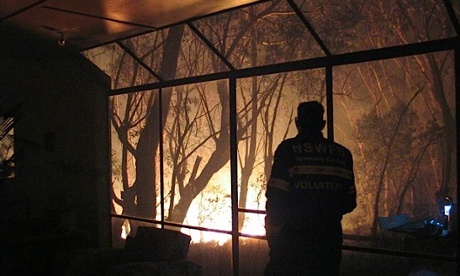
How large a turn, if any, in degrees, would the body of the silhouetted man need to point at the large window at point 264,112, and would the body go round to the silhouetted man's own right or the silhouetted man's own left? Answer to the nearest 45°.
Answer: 0° — they already face it

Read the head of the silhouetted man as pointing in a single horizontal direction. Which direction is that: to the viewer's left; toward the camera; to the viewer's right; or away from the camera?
away from the camera

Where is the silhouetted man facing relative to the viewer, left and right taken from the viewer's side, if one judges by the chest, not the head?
facing away from the viewer
